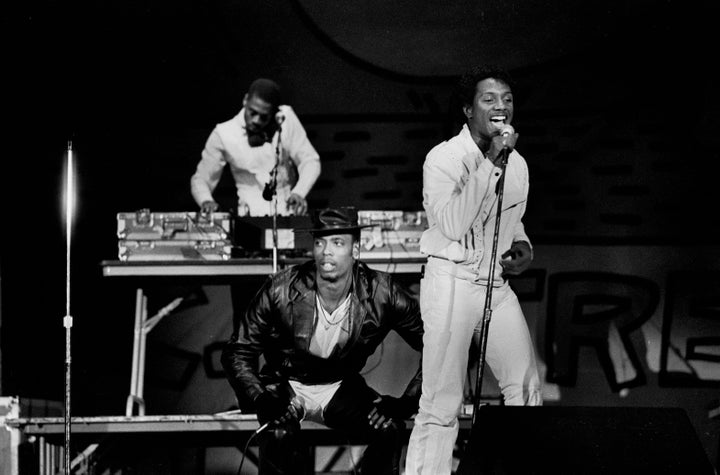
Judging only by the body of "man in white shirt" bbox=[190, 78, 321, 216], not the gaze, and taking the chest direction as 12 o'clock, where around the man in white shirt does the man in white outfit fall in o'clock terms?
The man in white outfit is roughly at 11 o'clock from the man in white shirt.

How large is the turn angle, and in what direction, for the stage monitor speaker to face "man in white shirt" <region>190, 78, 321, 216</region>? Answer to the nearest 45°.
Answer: approximately 45° to its left

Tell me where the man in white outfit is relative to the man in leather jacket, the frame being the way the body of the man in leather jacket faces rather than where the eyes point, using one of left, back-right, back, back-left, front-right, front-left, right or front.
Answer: front-left

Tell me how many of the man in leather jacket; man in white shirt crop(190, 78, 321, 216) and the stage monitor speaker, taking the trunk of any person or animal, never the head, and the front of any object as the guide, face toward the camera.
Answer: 2

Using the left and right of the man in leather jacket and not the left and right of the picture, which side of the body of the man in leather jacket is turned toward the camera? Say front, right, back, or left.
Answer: front

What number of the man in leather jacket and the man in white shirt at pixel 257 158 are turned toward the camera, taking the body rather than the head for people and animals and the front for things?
2

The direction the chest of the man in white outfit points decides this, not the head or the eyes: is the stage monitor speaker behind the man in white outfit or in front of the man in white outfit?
in front

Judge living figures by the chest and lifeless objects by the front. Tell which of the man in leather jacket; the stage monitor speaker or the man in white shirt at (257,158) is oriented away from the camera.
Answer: the stage monitor speaker

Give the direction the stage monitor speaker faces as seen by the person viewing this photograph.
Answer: facing away from the viewer

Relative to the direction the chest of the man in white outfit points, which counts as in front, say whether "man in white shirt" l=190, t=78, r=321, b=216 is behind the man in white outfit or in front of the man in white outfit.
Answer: behind

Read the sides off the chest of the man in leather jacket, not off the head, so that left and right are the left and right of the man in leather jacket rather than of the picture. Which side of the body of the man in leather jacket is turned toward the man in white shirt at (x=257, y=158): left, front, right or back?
back

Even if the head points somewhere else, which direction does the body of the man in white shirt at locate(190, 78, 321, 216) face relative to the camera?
toward the camera

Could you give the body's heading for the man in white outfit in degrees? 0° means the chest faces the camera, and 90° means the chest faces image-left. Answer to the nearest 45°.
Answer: approximately 315°
